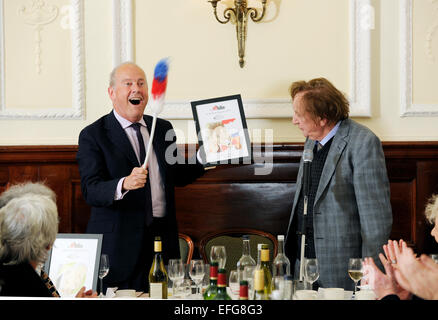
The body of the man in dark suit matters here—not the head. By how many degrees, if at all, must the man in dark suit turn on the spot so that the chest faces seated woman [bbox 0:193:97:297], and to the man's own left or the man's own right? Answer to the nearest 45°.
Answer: approximately 45° to the man's own right

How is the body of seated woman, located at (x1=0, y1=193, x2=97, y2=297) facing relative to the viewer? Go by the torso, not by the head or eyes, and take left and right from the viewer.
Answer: facing away from the viewer and to the right of the viewer

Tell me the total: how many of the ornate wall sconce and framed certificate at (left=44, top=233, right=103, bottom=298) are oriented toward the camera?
2

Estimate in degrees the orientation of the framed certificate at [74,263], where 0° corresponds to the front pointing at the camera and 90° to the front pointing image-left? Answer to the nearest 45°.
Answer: approximately 0°

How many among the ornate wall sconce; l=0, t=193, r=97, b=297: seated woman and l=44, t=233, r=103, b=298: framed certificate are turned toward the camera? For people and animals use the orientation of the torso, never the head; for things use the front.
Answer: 2

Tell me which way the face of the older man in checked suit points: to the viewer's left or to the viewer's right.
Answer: to the viewer's left

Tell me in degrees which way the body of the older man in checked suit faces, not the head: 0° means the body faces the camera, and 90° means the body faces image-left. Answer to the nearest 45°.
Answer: approximately 45°

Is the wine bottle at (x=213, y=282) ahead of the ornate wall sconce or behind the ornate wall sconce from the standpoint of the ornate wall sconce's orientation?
ahead
